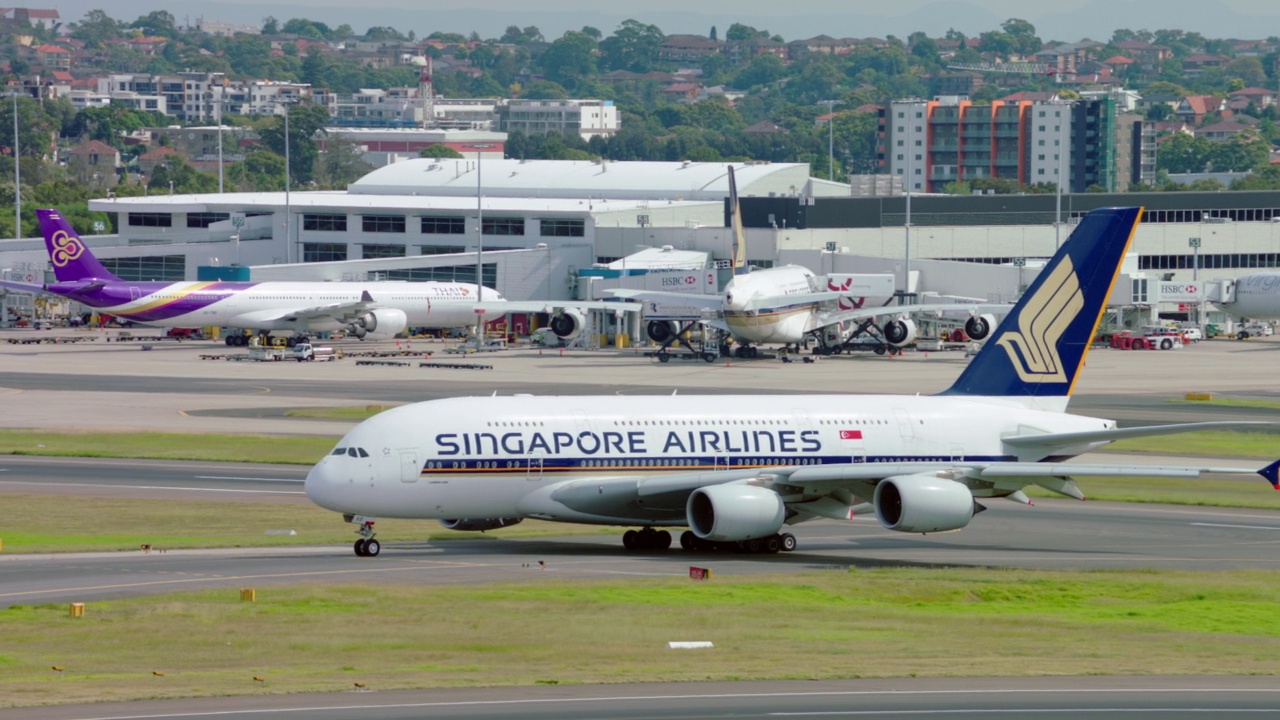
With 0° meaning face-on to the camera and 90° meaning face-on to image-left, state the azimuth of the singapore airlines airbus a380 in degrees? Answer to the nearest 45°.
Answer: approximately 45°
